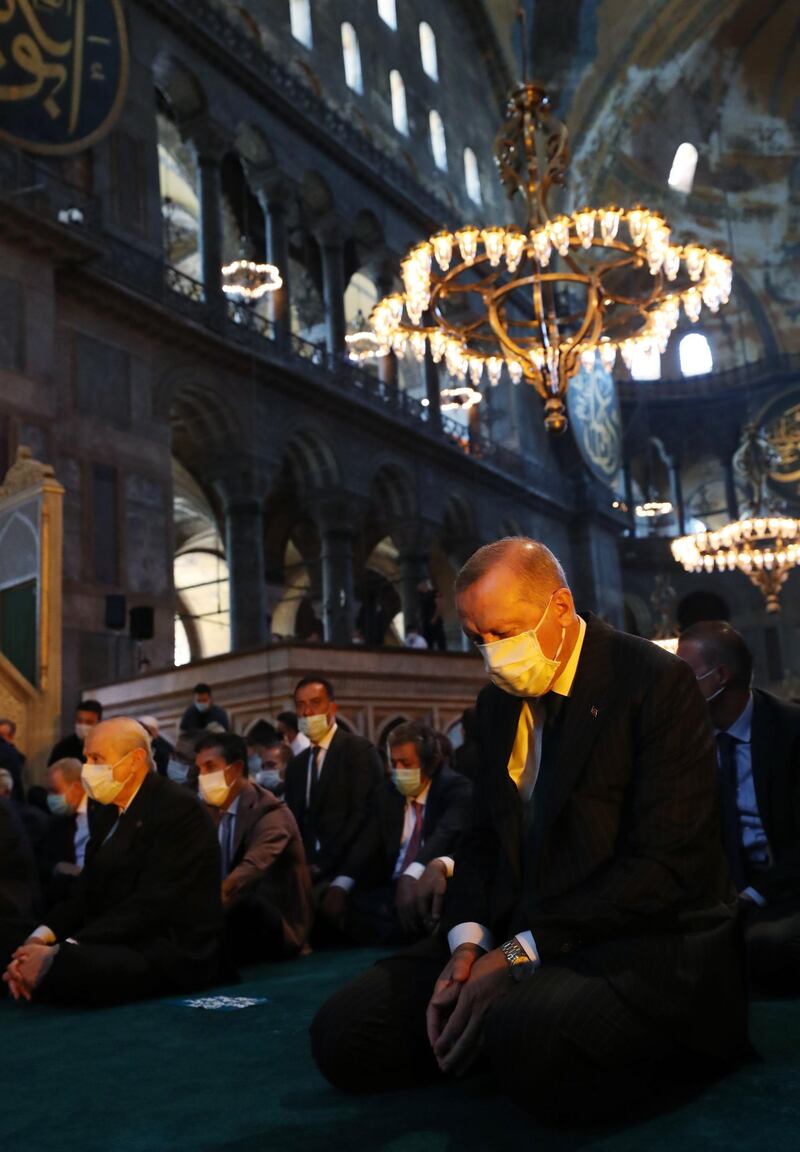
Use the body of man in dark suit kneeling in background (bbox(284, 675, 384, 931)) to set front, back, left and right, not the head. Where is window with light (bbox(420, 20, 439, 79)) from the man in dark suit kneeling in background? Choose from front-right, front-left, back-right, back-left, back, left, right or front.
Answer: back-right

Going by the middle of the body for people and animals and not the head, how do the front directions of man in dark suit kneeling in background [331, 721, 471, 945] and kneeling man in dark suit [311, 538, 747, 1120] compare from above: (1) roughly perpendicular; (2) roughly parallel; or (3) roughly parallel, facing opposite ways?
roughly parallel

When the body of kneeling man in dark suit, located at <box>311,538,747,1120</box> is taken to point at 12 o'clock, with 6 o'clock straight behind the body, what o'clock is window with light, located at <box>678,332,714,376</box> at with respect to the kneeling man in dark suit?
The window with light is roughly at 5 o'clock from the kneeling man in dark suit.

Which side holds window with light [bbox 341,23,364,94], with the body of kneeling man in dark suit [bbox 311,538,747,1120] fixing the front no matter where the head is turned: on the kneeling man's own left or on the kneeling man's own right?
on the kneeling man's own right

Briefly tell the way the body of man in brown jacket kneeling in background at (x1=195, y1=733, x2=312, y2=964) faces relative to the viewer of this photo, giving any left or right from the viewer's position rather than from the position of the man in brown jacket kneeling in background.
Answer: facing the viewer and to the left of the viewer

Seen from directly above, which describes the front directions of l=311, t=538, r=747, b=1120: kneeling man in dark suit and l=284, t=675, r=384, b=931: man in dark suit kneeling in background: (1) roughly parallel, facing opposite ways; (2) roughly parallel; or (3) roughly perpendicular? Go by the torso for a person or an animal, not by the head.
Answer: roughly parallel

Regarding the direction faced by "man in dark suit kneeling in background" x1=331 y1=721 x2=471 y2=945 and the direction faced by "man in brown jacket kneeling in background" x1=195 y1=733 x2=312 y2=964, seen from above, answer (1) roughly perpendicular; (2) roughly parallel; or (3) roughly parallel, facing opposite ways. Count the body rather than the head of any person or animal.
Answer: roughly parallel

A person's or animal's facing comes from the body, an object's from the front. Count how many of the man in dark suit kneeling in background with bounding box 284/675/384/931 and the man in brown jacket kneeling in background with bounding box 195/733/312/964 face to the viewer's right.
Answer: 0

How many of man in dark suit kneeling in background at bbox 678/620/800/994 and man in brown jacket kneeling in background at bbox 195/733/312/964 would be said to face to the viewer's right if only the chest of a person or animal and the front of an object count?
0

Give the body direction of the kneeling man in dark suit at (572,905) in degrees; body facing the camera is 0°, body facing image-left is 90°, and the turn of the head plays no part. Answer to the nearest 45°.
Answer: approximately 45°

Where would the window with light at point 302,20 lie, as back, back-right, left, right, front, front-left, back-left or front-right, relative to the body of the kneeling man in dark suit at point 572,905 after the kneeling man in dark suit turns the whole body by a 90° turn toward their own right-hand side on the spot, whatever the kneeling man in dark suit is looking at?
front-right

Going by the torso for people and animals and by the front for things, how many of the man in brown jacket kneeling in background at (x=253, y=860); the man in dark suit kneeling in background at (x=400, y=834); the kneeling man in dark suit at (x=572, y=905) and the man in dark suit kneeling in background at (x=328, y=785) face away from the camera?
0

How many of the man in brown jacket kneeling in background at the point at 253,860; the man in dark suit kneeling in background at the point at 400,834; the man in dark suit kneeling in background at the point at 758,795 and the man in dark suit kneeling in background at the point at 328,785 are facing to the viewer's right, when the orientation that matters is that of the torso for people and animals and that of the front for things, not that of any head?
0

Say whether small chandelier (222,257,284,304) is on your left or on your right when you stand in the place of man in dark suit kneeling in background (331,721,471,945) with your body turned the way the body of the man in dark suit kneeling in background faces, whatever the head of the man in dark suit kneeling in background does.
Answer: on your right
